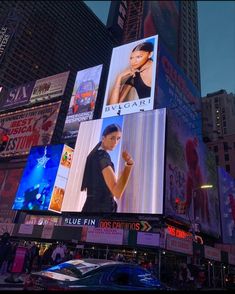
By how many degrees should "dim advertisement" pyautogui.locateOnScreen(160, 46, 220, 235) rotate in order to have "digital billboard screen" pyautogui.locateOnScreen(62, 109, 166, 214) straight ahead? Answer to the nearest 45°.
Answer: approximately 90° to its right

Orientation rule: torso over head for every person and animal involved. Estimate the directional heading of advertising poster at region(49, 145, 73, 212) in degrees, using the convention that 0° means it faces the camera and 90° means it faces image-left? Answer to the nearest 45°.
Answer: approximately 0°

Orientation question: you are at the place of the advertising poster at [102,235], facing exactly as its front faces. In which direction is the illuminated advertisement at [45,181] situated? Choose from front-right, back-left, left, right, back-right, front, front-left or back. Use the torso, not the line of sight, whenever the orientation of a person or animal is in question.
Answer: back-right

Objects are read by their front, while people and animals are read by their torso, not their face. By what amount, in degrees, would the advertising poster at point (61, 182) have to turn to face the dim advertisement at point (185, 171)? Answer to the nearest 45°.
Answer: approximately 45° to its left

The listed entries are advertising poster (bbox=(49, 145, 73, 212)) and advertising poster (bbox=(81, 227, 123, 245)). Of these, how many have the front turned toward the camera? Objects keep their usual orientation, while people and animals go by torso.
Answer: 2

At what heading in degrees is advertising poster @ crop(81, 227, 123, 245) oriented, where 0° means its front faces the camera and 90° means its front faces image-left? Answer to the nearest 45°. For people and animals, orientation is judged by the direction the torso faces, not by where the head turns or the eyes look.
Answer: approximately 0°

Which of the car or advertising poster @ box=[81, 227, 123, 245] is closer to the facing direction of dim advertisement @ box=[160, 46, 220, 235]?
the car
